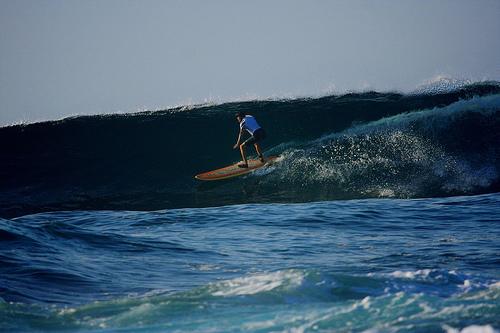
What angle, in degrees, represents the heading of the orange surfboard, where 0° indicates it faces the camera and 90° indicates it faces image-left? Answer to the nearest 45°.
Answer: approximately 90°
